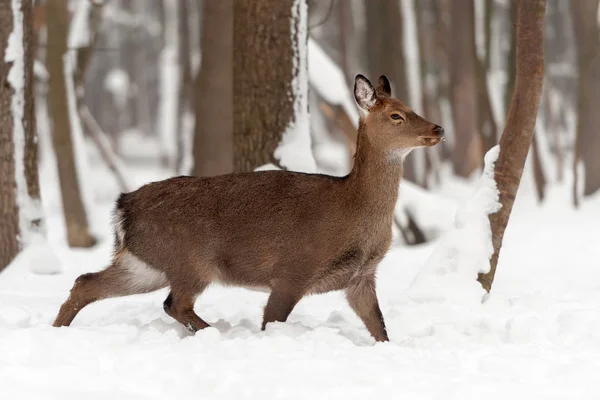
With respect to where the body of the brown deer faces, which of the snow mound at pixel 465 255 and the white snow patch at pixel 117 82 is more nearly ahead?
the snow mound

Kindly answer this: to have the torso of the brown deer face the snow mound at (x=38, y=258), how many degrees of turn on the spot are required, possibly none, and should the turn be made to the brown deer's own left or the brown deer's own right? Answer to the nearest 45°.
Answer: approximately 135° to the brown deer's own left

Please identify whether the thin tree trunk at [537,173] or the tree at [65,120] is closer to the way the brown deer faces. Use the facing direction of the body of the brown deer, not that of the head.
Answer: the thin tree trunk

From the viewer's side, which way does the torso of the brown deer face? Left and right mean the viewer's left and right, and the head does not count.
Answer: facing to the right of the viewer

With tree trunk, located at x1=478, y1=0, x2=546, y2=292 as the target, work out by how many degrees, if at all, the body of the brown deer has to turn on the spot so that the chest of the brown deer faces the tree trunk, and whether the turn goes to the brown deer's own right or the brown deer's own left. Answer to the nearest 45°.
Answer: approximately 45° to the brown deer's own left

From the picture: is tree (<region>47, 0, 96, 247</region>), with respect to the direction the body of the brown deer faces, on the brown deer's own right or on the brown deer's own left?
on the brown deer's own left

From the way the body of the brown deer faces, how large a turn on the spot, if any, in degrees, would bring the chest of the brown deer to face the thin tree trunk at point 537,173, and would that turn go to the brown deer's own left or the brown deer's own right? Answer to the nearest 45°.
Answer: approximately 45° to the brown deer's own left

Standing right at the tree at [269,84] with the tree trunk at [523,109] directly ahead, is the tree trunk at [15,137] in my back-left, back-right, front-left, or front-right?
back-right

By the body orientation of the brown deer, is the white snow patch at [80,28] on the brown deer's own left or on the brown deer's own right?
on the brown deer's own left
